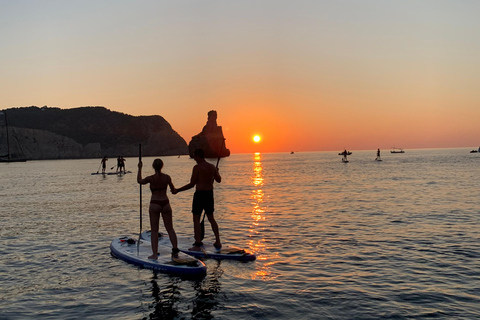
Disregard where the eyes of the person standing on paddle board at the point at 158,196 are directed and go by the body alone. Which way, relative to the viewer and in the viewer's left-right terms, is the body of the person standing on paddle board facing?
facing away from the viewer

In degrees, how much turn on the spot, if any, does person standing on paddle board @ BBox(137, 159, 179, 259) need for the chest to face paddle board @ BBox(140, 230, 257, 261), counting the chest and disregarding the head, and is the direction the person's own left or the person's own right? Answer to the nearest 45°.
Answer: approximately 45° to the person's own right

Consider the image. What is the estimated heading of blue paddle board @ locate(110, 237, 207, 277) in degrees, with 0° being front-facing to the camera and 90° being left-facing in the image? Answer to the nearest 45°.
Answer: approximately 135°
